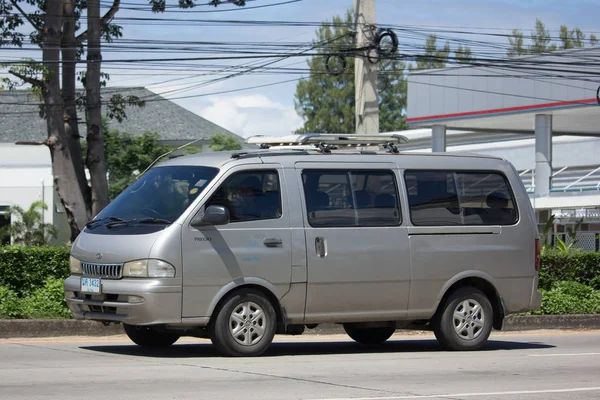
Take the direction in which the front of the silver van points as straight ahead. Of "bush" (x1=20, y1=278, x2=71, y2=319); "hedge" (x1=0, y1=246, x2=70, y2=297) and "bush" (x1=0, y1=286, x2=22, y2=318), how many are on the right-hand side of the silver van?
3

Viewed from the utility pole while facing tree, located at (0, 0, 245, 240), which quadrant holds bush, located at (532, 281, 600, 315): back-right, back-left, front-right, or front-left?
back-left

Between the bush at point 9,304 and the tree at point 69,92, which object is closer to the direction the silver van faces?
the bush

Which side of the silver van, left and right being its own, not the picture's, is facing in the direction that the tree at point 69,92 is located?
right

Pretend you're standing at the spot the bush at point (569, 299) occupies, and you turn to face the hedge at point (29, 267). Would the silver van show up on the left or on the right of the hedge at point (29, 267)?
left

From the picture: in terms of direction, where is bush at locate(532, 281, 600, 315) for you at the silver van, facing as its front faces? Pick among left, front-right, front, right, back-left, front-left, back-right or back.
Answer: back

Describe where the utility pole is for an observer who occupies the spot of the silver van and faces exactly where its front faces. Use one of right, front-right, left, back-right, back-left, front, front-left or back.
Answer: back-right

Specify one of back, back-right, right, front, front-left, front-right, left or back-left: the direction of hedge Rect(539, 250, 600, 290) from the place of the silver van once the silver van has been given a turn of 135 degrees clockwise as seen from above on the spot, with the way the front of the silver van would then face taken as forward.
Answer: front-right

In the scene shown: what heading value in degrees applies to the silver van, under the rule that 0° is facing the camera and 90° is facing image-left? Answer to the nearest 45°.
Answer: approximately 45°

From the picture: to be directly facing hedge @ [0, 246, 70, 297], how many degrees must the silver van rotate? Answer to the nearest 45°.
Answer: approximately 90° to its right

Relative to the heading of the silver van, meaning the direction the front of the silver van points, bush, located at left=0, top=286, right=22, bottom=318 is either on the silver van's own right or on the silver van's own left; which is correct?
on the silver van's own right
